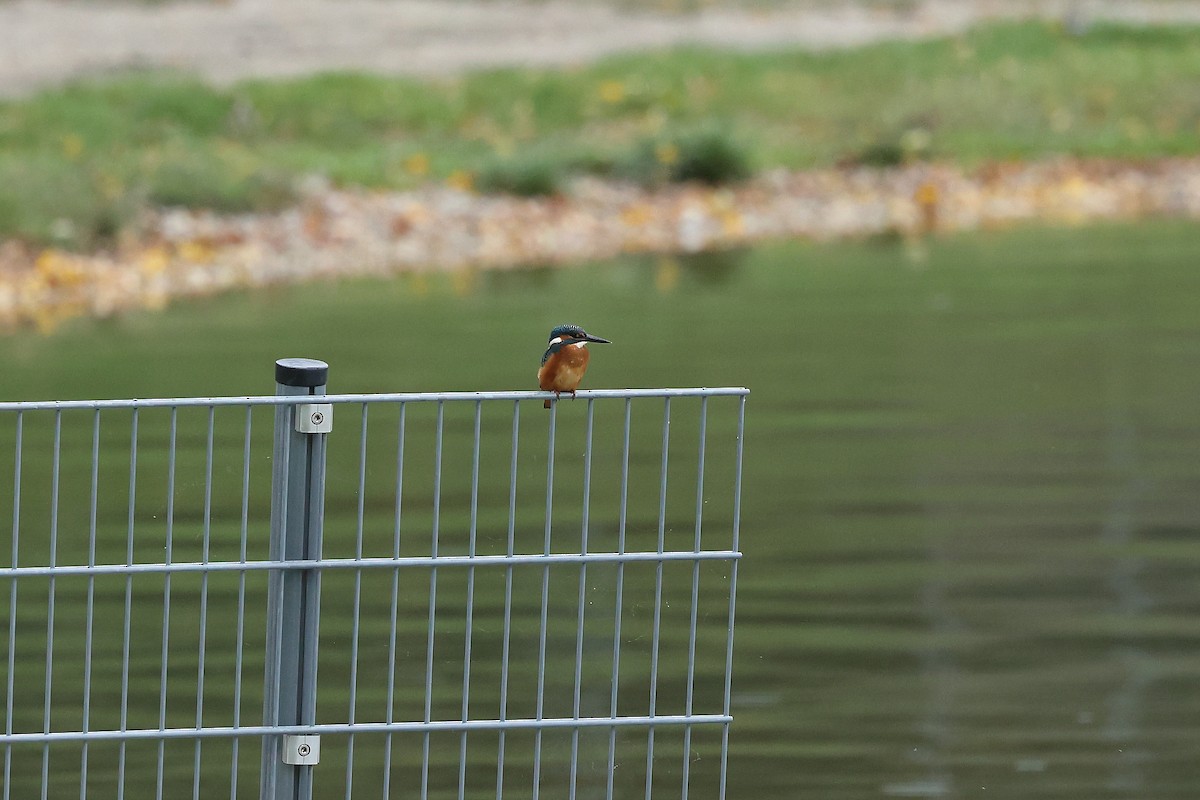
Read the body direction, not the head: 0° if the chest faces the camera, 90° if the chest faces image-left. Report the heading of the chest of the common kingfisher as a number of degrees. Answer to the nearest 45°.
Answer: approximately 315°
